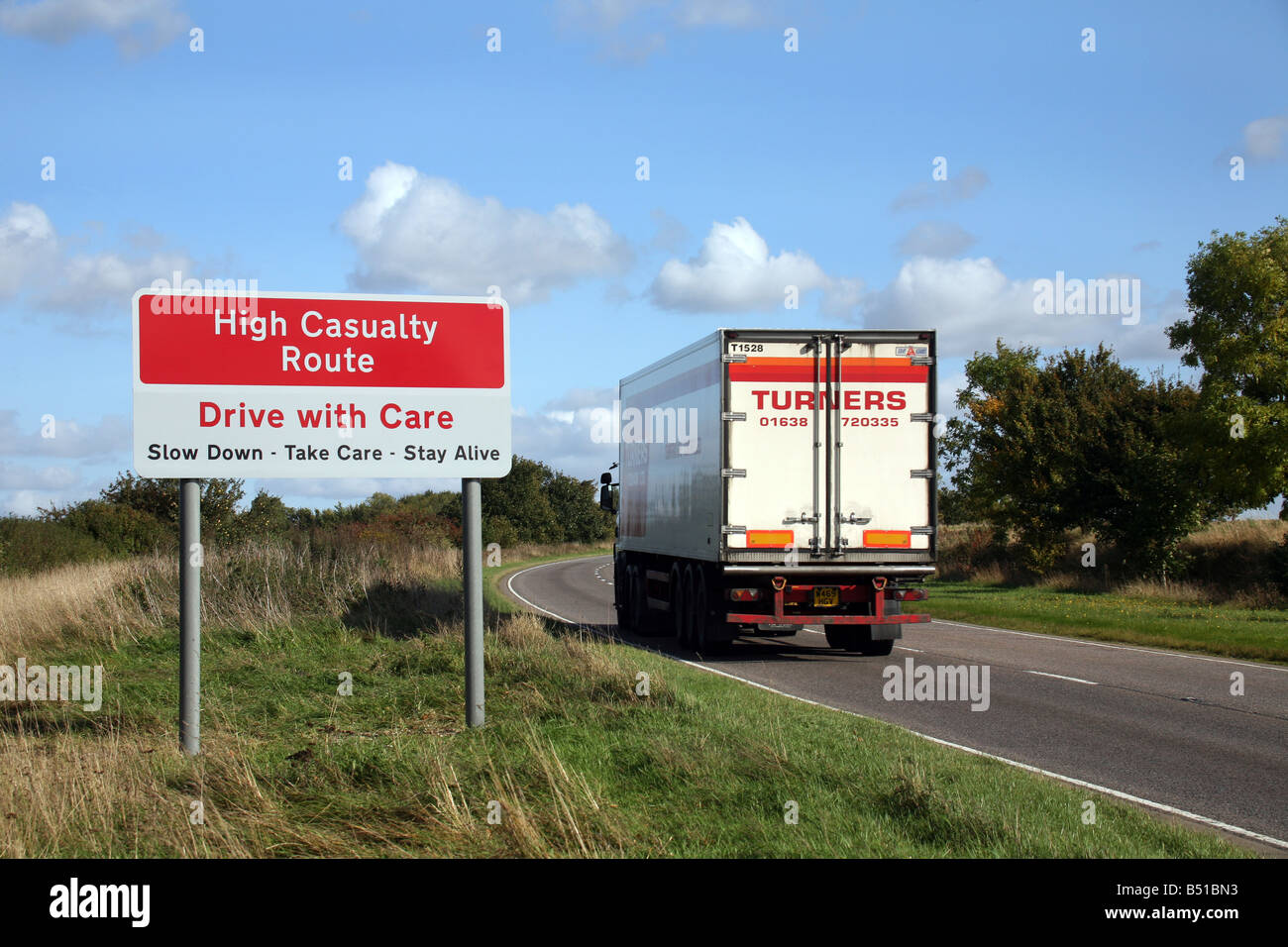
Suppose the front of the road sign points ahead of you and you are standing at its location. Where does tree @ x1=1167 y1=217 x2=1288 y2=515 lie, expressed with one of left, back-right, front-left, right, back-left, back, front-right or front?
back-left

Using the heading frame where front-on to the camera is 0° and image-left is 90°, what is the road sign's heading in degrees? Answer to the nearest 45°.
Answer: approximately 0°

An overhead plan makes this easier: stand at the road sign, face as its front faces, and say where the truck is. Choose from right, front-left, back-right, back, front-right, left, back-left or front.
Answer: back-left

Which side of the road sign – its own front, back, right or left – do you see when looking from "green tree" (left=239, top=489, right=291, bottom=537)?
back

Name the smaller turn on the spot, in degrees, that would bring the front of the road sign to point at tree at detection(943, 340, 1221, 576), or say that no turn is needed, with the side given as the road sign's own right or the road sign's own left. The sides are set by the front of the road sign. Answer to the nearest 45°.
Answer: approximately 135° to the road sign's own left
